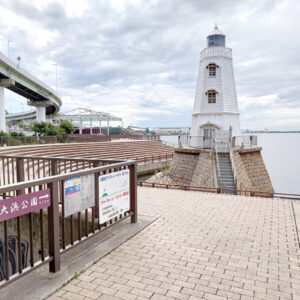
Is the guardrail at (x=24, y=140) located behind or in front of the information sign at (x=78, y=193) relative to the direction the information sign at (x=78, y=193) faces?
behind

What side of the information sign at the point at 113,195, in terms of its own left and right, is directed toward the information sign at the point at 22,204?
right

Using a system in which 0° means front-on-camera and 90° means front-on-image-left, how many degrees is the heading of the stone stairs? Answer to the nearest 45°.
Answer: approximately 0°

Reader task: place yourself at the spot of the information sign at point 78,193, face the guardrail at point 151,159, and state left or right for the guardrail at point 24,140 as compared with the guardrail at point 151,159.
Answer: left

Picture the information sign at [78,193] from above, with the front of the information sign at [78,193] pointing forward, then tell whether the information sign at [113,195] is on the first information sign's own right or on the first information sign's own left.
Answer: on the first information sign's own left

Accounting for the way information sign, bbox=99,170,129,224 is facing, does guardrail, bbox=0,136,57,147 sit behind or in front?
behind

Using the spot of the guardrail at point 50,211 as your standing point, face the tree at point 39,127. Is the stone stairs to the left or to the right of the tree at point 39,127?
right

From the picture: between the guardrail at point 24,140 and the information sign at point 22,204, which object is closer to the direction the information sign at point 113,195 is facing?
the information sign

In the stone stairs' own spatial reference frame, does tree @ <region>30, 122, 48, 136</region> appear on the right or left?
on its right

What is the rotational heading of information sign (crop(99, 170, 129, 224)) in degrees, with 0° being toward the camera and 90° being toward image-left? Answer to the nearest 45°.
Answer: approximately 315°

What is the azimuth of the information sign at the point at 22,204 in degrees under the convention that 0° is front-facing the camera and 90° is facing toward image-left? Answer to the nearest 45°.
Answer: approximately 315°

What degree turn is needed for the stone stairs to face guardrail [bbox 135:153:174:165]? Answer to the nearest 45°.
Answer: approximately 135° to its right
